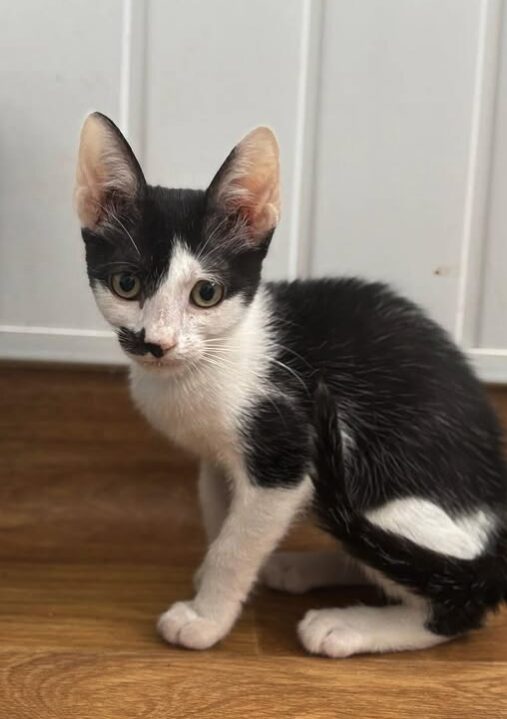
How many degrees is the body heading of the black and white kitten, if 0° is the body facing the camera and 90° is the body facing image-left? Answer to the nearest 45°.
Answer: approximately 90°
